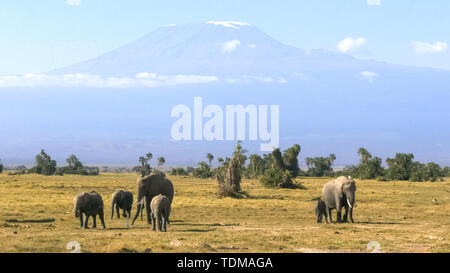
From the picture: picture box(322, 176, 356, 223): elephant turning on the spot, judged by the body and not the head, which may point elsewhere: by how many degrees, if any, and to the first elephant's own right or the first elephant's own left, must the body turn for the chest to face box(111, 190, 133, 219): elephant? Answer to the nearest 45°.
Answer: approximately 135° to the first elephant's own right

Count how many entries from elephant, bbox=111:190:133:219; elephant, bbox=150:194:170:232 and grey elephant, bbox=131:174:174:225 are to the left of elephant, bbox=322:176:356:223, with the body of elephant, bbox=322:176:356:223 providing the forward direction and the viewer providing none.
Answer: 0

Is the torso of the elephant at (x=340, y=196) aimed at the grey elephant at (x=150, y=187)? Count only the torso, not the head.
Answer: no

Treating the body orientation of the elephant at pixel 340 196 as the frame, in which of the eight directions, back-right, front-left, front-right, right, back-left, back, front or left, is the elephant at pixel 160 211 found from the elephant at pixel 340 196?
right

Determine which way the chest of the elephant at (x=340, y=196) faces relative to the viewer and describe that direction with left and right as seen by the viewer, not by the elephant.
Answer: facing the viewer and to the right of the viewer

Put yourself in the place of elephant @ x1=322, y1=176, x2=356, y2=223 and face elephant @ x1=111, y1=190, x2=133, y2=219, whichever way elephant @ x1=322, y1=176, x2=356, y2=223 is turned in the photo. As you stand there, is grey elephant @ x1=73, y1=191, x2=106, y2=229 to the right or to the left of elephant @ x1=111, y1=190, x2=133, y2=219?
left

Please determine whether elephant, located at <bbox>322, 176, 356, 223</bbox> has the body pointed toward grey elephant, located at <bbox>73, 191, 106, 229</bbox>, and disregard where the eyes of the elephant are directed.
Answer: no

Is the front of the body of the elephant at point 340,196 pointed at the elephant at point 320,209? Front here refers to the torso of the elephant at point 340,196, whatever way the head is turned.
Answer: no

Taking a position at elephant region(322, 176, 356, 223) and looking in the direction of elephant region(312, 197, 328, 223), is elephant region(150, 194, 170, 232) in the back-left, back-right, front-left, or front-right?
front-left

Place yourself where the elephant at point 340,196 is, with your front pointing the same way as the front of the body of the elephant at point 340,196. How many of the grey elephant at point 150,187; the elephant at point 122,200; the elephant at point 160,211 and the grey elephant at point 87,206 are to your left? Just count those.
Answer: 0

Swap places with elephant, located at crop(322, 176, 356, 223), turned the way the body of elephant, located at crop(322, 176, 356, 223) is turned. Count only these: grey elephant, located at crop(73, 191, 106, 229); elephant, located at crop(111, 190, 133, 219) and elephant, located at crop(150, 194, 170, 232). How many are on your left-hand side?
0

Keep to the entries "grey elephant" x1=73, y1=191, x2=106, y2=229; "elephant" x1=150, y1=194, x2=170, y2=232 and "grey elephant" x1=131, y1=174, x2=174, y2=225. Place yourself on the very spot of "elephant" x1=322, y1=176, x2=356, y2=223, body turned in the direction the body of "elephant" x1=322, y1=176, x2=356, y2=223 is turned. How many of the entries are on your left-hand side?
0
